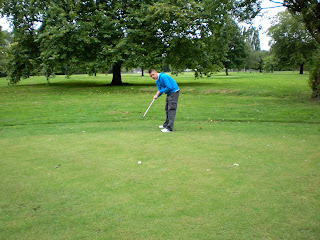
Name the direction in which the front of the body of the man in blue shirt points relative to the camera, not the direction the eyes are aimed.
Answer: to the viewer's left

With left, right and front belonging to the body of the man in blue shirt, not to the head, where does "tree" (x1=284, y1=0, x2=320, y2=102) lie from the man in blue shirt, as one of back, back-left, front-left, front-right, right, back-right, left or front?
back-right
